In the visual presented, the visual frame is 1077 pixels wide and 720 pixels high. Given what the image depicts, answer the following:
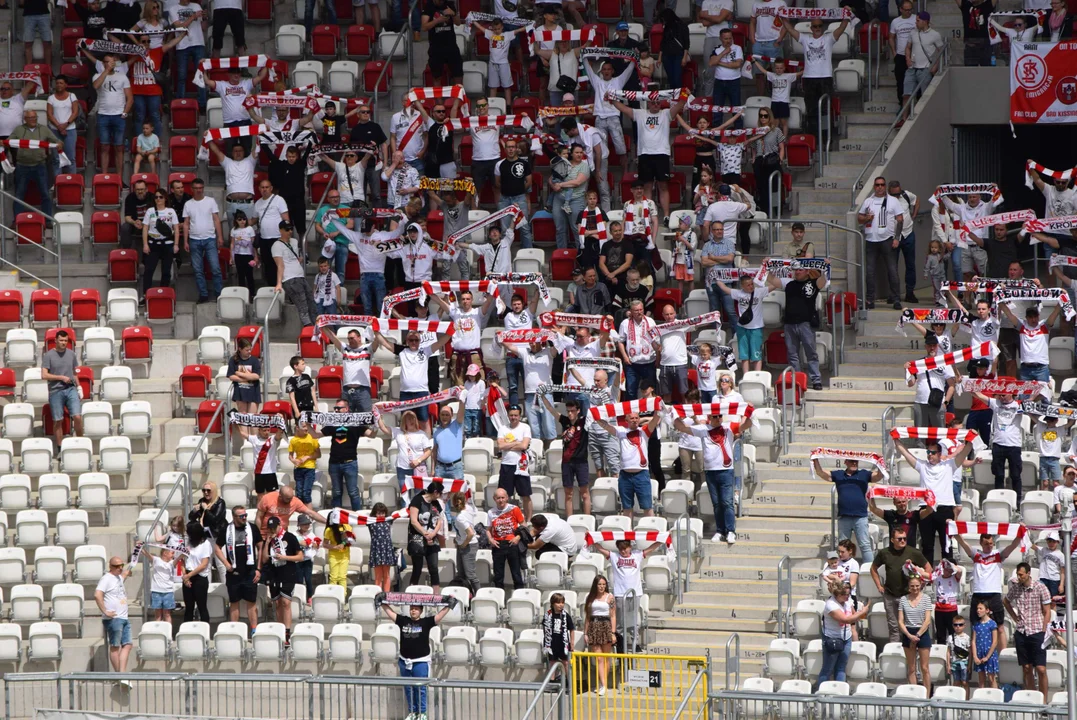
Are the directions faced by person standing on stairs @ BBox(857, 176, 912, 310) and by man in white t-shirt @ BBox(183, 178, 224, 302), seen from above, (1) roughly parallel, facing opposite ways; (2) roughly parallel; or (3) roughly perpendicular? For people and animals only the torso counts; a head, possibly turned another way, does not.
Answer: roughly parallel

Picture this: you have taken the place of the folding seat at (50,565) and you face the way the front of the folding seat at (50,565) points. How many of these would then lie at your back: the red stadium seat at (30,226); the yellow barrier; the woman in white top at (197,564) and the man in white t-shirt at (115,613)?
1

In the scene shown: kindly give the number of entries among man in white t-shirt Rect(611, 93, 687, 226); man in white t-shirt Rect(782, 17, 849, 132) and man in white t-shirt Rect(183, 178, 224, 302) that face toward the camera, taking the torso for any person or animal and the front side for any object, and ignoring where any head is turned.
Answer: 3

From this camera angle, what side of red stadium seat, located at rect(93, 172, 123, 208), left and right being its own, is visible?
front

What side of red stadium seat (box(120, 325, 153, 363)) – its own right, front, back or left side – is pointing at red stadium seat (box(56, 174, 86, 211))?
back

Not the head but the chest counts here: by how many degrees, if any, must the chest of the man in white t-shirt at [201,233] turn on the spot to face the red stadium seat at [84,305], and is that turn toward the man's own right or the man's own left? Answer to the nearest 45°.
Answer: approximately 90° to the man's own right

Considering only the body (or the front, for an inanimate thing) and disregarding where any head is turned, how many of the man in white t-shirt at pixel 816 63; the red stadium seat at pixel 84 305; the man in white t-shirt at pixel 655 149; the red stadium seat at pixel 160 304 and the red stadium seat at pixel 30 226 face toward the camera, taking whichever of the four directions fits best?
5

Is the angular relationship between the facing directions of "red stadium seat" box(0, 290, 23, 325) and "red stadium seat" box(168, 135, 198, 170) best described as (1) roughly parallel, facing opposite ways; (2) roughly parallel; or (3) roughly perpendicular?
roughly parallel

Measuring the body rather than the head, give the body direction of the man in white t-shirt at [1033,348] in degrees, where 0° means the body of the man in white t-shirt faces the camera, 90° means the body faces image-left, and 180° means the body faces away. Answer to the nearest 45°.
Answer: approximately 0°

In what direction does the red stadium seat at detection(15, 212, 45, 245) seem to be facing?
toward the camera

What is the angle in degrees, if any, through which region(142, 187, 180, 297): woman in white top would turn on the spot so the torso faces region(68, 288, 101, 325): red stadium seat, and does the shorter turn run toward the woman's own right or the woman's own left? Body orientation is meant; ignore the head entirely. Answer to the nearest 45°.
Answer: approximately 90° to the woman's own right

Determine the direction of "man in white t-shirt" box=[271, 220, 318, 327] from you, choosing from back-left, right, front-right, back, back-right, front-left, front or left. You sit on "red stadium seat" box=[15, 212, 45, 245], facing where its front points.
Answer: front-left

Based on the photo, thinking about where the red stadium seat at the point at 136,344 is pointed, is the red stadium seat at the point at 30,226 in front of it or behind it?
behind

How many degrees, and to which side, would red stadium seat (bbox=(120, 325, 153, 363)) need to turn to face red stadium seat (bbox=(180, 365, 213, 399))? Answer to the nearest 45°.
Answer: approximately 45° to its left

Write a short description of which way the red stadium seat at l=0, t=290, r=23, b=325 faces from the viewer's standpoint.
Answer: facing the viewer

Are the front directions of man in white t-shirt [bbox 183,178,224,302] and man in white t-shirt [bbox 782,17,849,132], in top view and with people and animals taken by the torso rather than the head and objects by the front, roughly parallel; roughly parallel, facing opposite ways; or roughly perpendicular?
roughly parallel

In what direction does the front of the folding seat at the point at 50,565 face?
toward the camera

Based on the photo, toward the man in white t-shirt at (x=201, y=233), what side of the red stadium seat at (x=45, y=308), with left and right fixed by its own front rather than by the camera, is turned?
left

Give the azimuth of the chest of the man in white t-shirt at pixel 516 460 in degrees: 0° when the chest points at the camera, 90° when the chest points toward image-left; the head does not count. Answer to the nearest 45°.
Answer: approximately 0°
